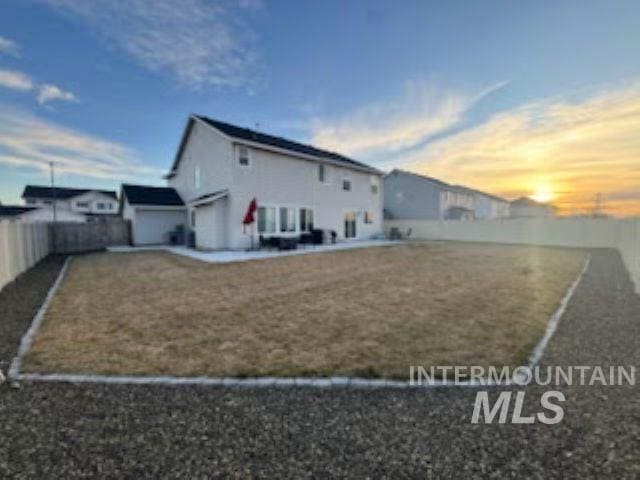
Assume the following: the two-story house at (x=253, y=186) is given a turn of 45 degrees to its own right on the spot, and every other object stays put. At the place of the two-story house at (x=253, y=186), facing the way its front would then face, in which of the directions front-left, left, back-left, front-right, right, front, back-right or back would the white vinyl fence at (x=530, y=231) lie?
right

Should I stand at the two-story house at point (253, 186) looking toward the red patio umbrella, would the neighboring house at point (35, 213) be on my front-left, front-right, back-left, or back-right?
back-right

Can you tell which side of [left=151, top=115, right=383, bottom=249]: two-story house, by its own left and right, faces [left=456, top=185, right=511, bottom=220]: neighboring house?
right

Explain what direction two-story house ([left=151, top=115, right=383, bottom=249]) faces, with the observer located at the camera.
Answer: facing away from the viewer and to the left of the viewer
